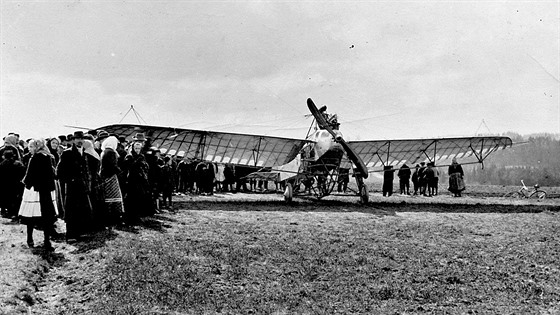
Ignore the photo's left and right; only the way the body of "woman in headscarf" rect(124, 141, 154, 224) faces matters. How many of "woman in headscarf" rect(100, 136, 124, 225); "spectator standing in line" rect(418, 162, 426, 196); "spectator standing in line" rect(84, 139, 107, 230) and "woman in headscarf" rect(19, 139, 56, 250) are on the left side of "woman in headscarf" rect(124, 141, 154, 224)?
1

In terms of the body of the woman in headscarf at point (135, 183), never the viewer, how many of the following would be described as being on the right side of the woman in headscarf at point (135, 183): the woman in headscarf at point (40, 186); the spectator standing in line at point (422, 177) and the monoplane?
1

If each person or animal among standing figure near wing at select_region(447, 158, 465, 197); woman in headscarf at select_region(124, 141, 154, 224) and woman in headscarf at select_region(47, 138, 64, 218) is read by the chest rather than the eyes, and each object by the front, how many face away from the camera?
0

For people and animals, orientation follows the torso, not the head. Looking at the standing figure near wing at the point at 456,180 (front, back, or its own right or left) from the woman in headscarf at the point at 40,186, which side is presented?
front

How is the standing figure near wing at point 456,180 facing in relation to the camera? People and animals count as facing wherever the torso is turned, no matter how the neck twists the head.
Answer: toward the camera

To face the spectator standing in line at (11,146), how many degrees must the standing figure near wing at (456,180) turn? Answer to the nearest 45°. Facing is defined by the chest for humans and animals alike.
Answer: approximately 45° to its right

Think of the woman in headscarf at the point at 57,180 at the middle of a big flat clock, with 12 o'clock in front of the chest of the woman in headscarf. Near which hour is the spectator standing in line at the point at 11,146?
The spectator standing in line is roughly at 6 o'clock from the woman in headscarf.

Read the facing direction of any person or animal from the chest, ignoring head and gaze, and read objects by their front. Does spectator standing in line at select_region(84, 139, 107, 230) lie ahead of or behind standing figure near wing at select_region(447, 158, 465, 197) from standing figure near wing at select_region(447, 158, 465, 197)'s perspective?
ahead

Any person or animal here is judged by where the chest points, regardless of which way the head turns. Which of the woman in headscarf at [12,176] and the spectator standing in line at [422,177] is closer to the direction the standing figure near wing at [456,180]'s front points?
the woman in headscarf

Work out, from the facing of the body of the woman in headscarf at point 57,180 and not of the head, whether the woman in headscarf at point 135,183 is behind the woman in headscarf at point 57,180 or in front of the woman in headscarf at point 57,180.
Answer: in front

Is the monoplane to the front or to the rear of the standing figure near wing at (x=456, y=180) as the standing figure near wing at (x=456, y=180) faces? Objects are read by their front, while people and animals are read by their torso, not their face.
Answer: to the front

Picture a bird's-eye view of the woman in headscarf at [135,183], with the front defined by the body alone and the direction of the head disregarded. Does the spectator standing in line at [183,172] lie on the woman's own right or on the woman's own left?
on the woman's own left

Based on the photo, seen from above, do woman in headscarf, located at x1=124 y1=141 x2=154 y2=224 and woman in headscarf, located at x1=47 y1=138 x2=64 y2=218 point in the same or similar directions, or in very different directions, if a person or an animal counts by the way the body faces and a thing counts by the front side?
same or similar directions

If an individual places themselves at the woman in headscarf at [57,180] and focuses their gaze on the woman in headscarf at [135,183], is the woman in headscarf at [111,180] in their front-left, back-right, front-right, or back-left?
front-right

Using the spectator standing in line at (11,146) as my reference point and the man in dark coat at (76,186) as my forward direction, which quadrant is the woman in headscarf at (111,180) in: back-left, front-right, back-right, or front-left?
front-left

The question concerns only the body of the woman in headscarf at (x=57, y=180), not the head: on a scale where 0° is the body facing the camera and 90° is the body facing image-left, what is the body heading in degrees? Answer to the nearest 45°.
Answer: approximately 315°
